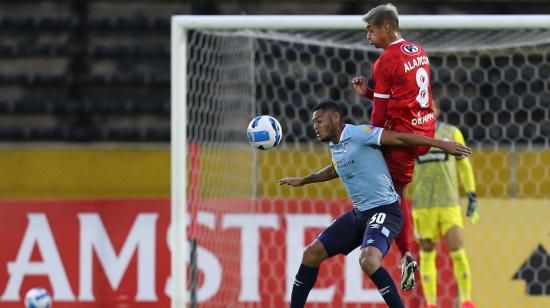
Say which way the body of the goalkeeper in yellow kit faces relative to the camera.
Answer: toward the camera

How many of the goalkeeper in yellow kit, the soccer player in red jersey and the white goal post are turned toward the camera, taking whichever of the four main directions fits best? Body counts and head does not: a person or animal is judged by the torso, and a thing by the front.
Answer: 2

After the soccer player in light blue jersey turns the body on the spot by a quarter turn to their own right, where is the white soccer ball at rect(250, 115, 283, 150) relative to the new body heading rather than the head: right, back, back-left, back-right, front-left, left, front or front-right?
front-left

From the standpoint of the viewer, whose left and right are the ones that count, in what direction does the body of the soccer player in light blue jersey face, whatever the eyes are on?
facing the viewer and to the left of the viewer

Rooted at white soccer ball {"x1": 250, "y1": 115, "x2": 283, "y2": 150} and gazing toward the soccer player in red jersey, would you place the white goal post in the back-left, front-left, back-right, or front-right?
front-left

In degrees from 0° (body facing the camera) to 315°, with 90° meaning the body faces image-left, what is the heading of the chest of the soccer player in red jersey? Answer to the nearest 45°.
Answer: approximately 135°

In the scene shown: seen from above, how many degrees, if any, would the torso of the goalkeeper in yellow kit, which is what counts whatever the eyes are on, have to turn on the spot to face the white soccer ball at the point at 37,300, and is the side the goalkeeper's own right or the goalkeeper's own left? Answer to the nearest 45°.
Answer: approximately 45° to the goalkeeper's own right

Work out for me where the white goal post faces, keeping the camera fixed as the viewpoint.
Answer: facing the viewer

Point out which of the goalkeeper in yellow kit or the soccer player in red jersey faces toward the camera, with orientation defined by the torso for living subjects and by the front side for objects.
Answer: the goalkeeper in yellow kit
